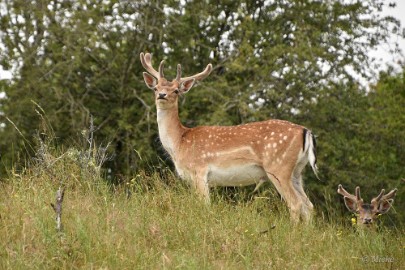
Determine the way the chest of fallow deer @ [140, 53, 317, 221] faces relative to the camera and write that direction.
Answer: to the viewer's left

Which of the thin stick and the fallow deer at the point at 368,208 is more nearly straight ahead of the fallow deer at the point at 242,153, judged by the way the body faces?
the thin stick

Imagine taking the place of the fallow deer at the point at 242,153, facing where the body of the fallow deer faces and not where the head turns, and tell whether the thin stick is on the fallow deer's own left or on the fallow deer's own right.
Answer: on the fallow deer's own left
